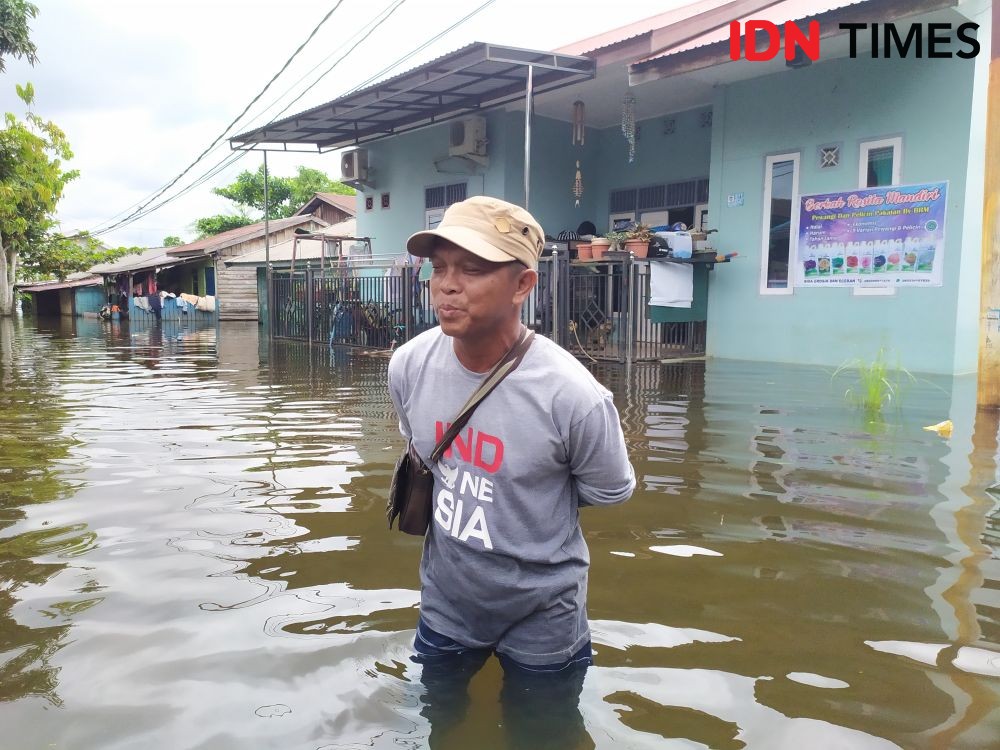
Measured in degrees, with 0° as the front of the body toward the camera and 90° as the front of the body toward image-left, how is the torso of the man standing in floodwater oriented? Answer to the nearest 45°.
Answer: approximately 45°

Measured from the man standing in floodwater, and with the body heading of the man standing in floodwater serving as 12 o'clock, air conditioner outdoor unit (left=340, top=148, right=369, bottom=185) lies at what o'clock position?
The air conditioner outdoor unit is roughly at 4 o'clock from the man standing in floodwater.

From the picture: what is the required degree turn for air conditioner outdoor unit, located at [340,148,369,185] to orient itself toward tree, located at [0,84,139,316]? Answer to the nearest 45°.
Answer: approximately 90° to its right

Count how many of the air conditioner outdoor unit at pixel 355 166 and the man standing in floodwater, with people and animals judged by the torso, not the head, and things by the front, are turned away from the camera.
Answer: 0

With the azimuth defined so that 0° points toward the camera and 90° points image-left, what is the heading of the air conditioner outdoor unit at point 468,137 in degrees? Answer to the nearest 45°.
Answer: approximately 45°

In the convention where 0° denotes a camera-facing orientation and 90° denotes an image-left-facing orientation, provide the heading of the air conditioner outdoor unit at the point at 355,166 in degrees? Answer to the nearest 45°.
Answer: approximately 45°

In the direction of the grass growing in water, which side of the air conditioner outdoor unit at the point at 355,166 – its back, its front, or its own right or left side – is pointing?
left

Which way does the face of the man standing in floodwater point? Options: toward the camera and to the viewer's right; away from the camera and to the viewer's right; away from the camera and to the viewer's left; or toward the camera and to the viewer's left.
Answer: toward the camera and to the viewer's left
